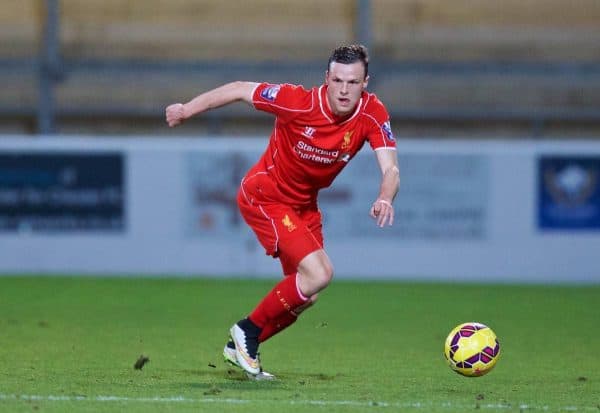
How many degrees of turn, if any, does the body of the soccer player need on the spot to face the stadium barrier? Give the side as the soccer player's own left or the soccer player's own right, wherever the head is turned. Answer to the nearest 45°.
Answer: approximately 135° to the soccer player's own left

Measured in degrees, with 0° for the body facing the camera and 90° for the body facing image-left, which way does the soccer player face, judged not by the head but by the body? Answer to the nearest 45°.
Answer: approximately 315°
